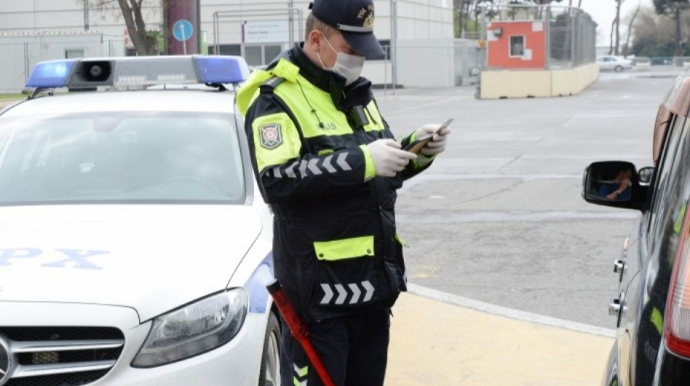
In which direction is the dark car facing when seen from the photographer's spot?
facing away from the viewer

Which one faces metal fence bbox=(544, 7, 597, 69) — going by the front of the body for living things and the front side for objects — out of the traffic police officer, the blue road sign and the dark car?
the dark car

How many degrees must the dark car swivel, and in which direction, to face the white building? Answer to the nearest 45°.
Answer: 0° — it already faces it

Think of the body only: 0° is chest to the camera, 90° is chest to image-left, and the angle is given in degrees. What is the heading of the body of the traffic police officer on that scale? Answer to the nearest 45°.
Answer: approximately 315°

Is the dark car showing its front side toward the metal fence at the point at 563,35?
yes

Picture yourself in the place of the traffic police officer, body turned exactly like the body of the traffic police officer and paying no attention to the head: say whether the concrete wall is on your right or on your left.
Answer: on your left

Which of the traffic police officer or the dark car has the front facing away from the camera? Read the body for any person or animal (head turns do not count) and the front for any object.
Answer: the dark car

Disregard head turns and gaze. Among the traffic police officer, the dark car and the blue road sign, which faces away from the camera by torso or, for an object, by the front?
the dark car

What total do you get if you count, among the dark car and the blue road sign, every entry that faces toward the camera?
1

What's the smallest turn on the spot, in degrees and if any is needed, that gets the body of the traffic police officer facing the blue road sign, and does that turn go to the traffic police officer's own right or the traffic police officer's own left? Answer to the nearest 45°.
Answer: approximately 135° to the traffic police officer's own left

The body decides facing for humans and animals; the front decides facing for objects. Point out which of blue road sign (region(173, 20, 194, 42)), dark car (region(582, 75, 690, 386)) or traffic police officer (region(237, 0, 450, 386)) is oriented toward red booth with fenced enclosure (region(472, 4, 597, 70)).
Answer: the dark car
